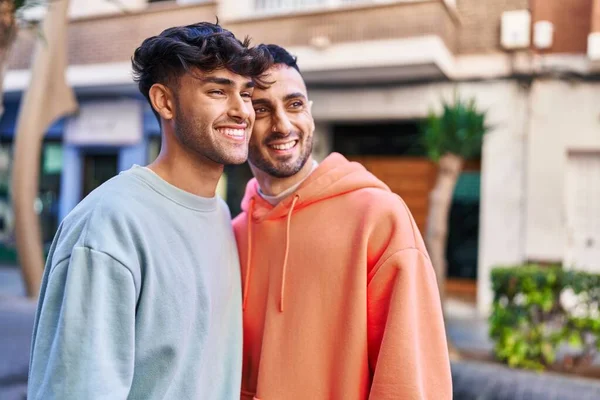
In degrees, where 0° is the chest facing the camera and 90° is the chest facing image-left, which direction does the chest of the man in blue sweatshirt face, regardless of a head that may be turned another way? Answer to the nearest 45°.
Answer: approximately 315°

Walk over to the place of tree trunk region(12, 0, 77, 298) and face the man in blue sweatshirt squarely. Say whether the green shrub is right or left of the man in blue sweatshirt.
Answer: left

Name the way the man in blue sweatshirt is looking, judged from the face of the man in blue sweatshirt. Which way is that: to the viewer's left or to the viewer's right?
to the viewer's right

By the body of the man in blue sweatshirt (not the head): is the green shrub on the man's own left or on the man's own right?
on the man's own left

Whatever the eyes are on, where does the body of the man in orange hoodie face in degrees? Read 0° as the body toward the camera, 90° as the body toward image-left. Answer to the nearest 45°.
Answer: approximately 45°

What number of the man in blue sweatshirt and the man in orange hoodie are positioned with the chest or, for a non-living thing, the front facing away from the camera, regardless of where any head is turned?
0

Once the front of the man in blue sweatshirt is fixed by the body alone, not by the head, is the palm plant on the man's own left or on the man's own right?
on the man's own left
